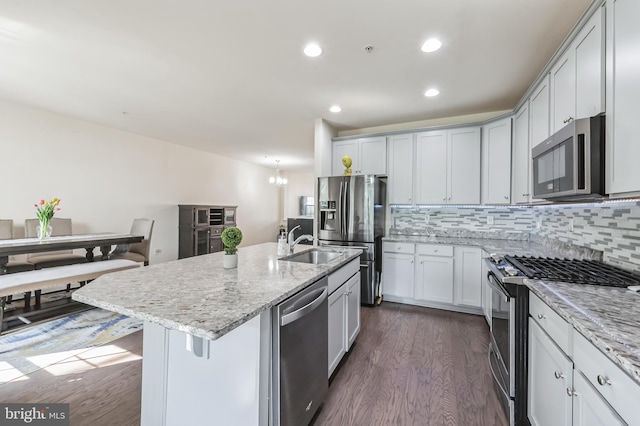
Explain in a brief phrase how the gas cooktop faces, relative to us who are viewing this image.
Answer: facing the viewer and to the left of the viewer

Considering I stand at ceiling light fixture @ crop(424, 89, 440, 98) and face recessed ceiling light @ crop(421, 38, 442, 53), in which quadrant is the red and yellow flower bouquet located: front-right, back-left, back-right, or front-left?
front-right

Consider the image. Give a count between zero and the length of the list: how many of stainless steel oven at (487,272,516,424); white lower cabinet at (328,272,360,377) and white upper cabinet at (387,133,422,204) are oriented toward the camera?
1

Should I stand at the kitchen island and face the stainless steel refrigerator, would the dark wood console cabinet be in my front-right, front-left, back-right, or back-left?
front-left

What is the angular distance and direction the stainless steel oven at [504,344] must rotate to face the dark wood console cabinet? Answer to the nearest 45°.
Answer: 0° — it already faces it

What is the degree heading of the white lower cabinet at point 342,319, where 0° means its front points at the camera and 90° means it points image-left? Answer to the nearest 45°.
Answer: approximately 270°

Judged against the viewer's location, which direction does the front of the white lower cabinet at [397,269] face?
facing the viewer

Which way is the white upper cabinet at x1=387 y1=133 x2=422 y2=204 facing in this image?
toward the camera

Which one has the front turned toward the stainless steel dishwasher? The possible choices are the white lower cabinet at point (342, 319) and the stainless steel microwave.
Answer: the stainless steel microwave

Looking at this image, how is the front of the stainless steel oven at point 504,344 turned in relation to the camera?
facing to the left of the viewer

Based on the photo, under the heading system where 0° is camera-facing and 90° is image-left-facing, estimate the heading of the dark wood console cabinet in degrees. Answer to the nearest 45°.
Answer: approximately 315°

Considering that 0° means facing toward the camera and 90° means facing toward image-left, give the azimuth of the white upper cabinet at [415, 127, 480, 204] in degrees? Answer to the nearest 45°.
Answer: approximately 0°
